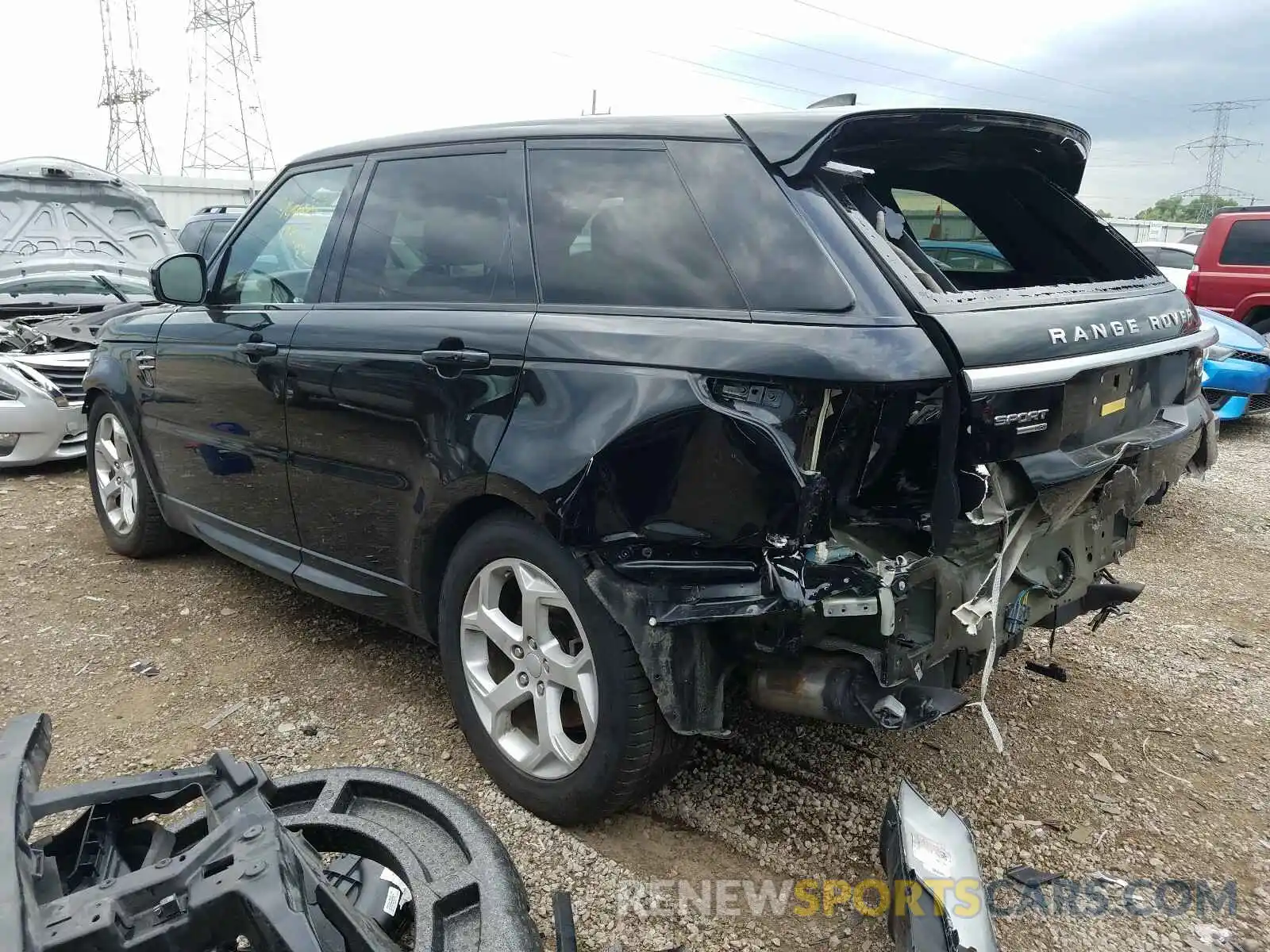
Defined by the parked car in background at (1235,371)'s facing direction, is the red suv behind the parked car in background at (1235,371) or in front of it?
behind

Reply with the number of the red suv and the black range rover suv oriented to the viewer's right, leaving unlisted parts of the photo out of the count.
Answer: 1

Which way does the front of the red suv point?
to the viewer's right

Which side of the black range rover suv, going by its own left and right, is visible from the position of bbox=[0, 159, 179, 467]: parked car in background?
front

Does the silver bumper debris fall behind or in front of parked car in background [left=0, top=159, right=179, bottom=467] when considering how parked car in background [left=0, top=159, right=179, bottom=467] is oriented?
in front

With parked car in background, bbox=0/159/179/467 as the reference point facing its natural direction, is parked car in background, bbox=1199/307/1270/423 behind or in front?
in front

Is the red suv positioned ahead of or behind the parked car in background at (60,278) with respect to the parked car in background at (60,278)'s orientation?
ahead

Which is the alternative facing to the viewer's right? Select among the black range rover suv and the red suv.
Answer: the red suv

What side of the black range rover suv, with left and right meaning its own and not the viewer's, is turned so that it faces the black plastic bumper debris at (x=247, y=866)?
left

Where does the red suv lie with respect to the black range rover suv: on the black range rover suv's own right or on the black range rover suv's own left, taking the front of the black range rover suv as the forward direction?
on the black range rover suv's own right

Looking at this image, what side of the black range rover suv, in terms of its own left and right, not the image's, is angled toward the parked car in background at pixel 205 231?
front

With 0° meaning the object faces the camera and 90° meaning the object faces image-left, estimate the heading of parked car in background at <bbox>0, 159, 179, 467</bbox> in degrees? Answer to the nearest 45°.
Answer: approximately 315°

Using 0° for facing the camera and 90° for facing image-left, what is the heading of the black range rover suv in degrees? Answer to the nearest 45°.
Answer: approximately 135°
